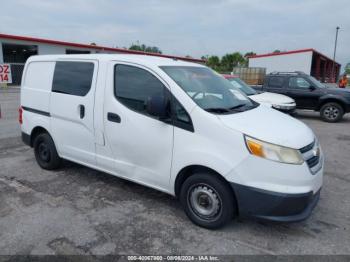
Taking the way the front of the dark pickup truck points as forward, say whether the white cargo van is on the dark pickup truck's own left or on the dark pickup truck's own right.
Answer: on the dark pickup truck's own right

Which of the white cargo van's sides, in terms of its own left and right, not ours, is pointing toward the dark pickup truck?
left

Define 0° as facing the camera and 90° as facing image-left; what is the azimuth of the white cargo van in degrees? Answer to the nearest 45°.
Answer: approximately 315°

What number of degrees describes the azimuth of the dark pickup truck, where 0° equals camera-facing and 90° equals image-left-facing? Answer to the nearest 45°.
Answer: approximately 270°
